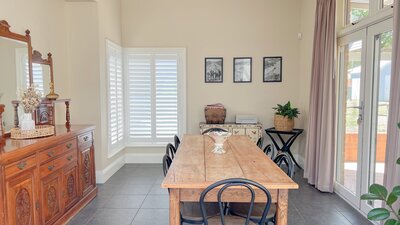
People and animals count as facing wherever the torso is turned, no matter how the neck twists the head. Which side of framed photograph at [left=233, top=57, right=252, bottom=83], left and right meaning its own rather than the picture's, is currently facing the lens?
front

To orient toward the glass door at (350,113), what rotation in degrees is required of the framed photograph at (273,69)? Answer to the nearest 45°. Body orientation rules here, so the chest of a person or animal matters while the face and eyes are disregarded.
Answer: approximately 45° to its left

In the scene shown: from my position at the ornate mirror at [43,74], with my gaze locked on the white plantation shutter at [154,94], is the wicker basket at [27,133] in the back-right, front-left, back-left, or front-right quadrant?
back-right

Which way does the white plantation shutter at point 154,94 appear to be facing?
toward the camera

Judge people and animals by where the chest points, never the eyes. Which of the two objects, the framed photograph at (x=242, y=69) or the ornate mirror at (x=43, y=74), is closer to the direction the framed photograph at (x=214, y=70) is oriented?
the ornate mirror

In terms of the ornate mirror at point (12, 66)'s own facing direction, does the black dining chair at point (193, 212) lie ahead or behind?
ahead

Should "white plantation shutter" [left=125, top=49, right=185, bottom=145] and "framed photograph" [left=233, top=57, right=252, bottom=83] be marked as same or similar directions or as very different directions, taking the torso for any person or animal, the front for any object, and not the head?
same or similar directions

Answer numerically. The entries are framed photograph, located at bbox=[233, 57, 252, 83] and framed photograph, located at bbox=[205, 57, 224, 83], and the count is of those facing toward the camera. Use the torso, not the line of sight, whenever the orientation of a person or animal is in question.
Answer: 2

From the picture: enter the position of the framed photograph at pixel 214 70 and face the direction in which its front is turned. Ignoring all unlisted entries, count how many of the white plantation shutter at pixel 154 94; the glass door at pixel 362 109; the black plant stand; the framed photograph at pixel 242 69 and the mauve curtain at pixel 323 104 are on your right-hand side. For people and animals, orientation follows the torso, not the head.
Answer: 1

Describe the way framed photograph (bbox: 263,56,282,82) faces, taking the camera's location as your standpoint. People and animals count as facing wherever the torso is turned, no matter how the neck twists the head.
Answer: facing the viewer

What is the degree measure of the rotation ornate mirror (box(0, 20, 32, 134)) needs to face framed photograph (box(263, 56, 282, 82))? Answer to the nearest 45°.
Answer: approximately 45° to its left

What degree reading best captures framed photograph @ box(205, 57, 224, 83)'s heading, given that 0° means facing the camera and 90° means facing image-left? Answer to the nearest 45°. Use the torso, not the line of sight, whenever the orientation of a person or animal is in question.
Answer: approximately 0°

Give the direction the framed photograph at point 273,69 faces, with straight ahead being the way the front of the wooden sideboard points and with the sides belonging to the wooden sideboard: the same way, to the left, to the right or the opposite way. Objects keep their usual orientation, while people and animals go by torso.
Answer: to the right

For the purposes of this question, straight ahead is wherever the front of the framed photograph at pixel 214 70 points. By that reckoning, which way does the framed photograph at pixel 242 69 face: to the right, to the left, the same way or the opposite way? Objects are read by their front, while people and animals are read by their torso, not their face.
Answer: the same way

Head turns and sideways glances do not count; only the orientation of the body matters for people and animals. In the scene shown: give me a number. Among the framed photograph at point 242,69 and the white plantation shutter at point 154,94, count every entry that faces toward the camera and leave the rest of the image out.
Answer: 2

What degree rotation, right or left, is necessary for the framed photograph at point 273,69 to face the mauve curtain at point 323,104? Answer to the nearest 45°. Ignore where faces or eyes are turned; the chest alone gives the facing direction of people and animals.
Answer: approximately 45° to its left
